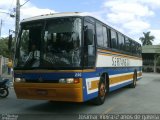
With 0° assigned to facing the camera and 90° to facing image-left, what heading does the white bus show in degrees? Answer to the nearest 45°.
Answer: approximately 45°
